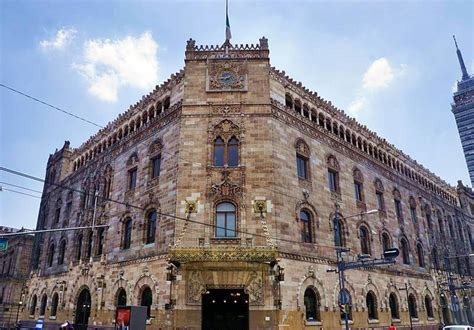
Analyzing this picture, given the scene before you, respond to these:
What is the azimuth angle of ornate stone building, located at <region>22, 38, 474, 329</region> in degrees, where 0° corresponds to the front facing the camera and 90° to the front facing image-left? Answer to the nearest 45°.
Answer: approximately 0°
